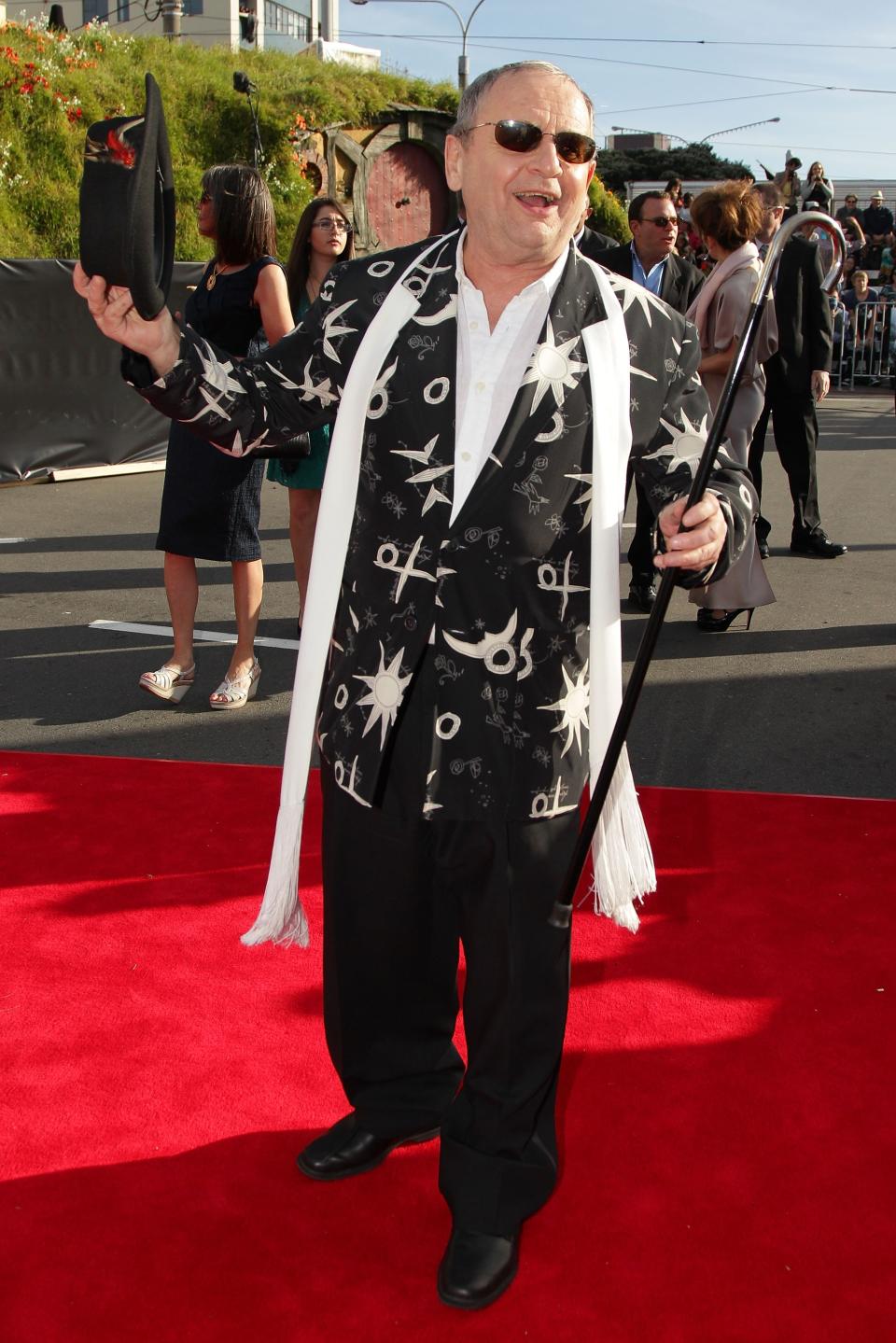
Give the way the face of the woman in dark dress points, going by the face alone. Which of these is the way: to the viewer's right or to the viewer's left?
to the viewer's left

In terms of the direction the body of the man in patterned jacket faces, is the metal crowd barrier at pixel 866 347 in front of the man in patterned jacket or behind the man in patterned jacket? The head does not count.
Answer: behind

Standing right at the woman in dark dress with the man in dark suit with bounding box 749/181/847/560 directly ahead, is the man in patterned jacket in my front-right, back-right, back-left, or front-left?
back-right

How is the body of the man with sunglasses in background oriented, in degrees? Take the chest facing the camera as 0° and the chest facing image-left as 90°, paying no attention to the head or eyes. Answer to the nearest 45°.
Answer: approximately 0°

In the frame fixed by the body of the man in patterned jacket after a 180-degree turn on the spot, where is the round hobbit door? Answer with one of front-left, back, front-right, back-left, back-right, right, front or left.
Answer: front

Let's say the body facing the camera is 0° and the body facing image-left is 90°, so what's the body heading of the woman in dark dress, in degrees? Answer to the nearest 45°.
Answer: approximately 45°

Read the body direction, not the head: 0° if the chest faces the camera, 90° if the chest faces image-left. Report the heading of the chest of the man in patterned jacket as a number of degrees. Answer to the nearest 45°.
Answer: approximately 0°

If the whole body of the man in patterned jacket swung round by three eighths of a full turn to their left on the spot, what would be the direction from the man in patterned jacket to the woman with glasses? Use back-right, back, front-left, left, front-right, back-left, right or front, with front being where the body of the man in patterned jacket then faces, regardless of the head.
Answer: front-left

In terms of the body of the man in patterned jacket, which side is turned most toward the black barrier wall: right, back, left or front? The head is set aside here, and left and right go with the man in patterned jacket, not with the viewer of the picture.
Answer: back

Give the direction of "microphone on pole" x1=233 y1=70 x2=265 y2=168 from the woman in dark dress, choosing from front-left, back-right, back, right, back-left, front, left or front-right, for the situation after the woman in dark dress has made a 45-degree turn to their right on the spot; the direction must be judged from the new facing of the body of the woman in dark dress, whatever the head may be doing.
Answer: right
